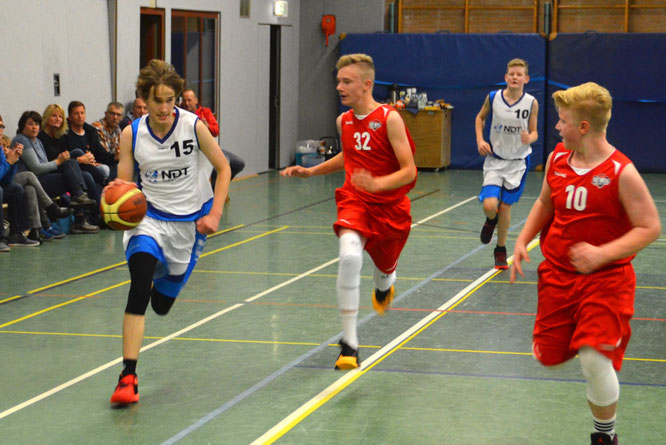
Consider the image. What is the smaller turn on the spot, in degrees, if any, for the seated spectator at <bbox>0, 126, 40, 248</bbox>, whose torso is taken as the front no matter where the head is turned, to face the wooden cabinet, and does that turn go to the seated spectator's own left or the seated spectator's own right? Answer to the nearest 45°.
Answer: approximately 45° to the seated spectator's own left

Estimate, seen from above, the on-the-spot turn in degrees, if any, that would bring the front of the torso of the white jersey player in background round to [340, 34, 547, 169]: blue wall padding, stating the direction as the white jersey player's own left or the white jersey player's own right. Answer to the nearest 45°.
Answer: approximately 180°

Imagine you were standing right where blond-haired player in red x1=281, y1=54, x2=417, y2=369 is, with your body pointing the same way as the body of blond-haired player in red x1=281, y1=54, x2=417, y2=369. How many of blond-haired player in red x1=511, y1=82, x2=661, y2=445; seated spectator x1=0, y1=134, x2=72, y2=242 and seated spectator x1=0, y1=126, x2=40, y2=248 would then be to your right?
2

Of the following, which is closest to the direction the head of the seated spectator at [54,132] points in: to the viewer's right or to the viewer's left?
to the viewer's right

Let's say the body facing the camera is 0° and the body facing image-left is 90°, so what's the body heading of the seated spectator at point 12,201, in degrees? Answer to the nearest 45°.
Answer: approximately 270°

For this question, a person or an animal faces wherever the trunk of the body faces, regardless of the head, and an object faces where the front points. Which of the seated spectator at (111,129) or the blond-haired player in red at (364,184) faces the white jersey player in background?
the seated spectator

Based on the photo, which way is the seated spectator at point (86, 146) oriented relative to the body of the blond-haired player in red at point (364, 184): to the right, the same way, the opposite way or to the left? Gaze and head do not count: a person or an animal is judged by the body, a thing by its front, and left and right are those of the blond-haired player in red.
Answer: to the left

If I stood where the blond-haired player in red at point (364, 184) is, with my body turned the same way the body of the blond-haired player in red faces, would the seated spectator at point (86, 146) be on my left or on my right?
on my right

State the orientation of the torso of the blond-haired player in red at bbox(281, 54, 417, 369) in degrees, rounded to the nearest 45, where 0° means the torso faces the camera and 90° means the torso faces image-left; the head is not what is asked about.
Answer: approximately 45°

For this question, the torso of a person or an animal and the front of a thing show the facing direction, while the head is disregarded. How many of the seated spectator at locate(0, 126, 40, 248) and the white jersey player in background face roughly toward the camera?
1

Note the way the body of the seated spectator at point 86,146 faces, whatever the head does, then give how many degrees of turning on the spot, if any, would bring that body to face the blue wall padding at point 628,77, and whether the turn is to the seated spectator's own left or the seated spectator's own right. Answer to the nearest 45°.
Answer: approximately 90° to the seated spectator's own left

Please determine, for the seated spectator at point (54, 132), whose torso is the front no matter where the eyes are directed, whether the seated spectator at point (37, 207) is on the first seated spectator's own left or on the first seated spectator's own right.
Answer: on the first seated spectator's own right
